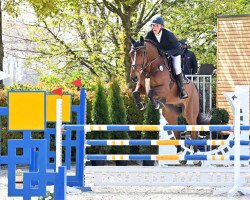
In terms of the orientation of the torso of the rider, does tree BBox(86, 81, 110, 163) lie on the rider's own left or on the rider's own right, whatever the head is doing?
on the rider's own right

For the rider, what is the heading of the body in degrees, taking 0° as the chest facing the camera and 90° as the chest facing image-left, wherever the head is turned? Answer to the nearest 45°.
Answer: approximately 45°
